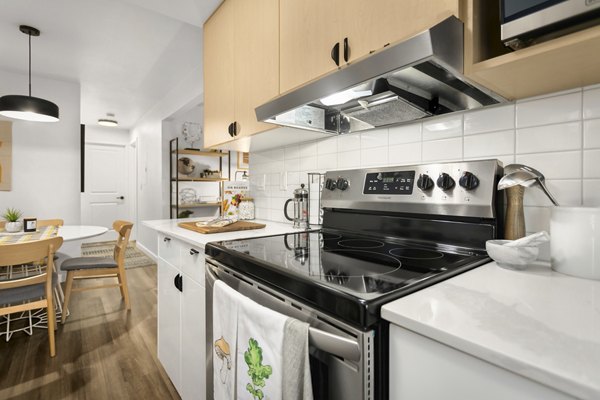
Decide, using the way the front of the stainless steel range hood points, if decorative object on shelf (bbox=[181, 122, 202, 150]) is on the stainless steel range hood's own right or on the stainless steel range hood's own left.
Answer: on the stainless steel range hood's own right

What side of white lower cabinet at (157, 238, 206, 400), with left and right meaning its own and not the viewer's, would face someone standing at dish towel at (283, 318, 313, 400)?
left

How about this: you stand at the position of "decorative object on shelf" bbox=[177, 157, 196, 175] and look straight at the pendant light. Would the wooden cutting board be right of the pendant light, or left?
left

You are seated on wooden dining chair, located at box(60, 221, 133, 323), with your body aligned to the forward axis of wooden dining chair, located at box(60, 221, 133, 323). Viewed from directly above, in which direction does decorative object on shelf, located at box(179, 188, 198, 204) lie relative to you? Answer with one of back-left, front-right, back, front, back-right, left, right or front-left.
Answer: back-right

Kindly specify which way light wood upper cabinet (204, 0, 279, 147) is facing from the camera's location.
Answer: facing the viewer and to the left of the viewer

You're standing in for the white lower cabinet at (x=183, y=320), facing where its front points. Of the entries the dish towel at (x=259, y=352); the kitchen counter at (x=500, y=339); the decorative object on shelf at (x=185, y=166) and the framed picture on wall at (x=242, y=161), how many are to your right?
2

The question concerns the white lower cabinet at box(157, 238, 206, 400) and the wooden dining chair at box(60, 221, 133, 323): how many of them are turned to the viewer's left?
2

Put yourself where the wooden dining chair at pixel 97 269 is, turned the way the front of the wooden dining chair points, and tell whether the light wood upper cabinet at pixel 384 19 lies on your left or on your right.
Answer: on your left

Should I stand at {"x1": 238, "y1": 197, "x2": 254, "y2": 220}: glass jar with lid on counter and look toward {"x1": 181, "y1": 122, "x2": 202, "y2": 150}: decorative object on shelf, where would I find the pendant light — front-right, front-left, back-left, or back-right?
front-left

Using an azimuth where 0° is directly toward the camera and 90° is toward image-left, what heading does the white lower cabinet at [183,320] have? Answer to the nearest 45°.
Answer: approximately 90°

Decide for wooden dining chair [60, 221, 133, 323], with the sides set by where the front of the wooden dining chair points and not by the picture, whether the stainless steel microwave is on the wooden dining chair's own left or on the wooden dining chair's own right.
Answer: on the wooden dining chair's own left

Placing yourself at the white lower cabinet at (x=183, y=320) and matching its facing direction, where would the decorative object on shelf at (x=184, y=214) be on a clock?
The decorative object on shelf is roughly at 3 o'clock from the white lower cabinet.

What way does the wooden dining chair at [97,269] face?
to the viewer's left
